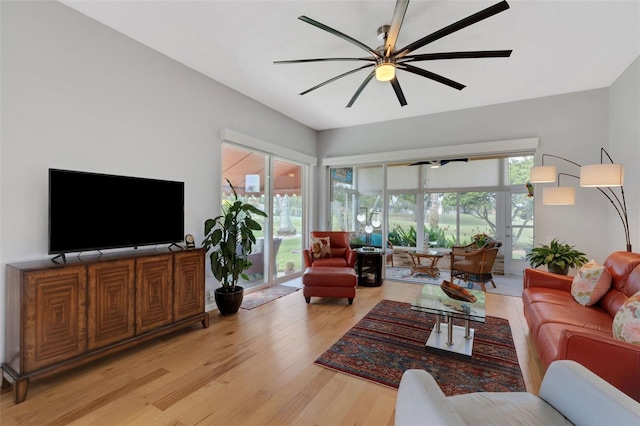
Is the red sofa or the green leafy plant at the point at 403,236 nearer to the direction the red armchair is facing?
the red sofa

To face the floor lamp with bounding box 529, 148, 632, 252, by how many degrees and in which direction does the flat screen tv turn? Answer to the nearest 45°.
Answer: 0° — it already faces it

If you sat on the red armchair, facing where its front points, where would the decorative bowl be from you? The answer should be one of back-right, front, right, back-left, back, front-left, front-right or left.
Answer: front-left

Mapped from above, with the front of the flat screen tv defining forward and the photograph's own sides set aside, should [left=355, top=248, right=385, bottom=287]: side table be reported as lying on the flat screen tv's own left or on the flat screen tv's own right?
on the flat screen tv's own left

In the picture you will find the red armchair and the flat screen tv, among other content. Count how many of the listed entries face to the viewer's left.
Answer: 0

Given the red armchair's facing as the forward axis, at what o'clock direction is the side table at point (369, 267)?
The side table is roughly at 8 o'clock from the red armchair.

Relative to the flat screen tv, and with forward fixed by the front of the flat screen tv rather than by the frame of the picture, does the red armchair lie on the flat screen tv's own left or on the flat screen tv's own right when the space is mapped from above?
on the flat screen tv's own left

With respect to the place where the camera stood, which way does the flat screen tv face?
facing the viewer and to the right of the viewer

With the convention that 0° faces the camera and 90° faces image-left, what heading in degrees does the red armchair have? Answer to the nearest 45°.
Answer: approximately 0°

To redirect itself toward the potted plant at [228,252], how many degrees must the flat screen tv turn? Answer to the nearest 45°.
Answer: approximately 45° to its left

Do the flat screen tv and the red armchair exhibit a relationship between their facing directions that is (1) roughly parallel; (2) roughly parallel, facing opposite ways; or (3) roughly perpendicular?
roughly perpendicular

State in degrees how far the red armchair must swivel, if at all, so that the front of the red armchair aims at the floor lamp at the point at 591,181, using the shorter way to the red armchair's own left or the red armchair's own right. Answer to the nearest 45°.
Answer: approximately 90° to the red armchair's own left

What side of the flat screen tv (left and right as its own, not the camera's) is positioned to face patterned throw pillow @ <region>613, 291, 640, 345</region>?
front

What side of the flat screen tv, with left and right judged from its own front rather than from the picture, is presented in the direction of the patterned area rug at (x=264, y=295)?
left

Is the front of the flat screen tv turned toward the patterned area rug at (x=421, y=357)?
yes

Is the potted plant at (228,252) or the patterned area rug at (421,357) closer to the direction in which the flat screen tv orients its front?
the patterned area rug
